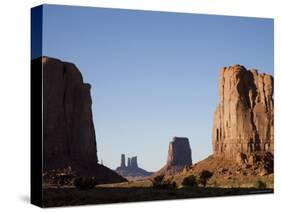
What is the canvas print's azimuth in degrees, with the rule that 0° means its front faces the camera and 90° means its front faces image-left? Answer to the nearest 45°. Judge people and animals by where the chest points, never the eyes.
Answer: approximately 315°
